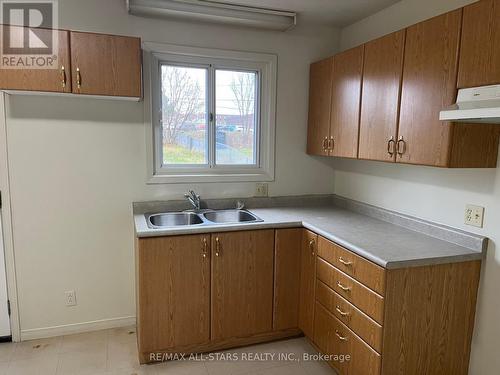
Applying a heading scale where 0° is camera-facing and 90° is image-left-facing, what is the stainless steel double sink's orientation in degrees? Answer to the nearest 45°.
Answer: approximately 0°

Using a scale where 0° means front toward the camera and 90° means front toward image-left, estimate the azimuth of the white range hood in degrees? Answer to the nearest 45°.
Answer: approximately 45°

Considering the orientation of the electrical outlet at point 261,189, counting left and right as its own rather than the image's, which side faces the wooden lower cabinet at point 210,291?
front

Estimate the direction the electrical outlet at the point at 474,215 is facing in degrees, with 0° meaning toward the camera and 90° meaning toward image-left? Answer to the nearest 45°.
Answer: approximately 45°

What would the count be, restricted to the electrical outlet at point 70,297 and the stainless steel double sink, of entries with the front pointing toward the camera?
2
